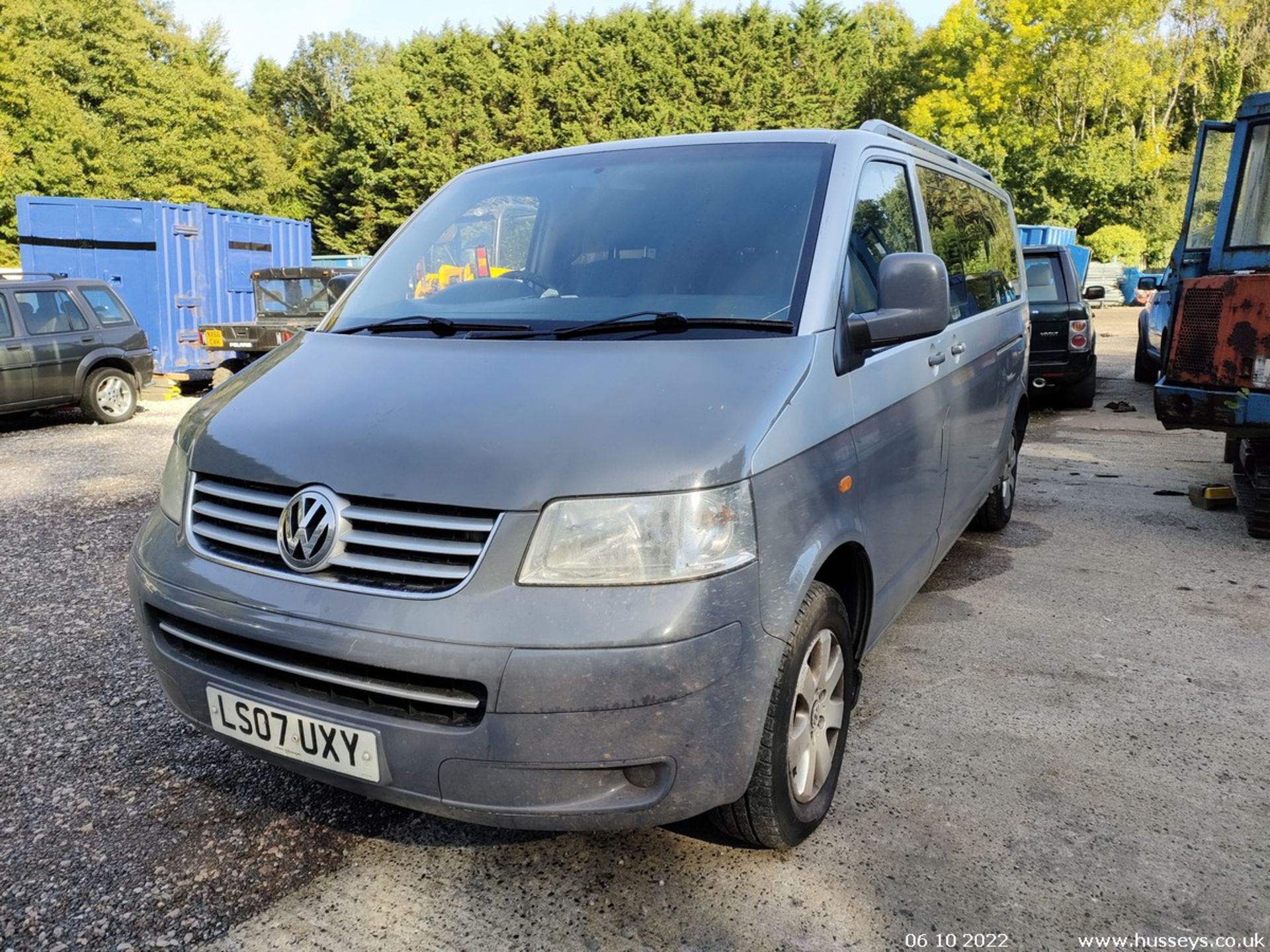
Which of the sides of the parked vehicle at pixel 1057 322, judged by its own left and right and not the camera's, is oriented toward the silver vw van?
back

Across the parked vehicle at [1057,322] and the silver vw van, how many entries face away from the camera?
1

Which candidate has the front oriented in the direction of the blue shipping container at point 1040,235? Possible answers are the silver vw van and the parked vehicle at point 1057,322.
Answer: the parked vehicle

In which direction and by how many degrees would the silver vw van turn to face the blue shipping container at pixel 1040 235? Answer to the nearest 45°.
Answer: approximately 180°

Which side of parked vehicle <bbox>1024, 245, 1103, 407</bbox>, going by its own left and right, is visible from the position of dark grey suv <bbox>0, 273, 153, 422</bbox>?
left

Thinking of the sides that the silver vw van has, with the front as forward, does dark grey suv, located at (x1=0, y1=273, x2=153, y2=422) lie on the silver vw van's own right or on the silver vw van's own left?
on the silver vw van's own right

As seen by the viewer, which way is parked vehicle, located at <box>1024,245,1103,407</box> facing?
away from the camera

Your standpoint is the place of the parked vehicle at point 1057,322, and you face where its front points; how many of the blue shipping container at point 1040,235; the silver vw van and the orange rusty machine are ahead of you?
1

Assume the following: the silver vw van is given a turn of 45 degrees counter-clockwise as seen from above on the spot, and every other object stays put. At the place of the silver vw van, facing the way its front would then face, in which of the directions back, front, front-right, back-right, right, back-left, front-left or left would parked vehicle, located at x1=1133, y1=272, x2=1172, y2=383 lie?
back-left

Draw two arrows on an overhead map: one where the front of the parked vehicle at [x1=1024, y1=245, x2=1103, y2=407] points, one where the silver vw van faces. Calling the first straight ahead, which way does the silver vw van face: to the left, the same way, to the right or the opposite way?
the opposite way

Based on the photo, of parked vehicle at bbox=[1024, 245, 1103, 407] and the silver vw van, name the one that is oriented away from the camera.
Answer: the parked vehicle

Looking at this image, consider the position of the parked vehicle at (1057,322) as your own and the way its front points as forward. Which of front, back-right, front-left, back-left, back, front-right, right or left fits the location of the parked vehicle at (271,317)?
left
